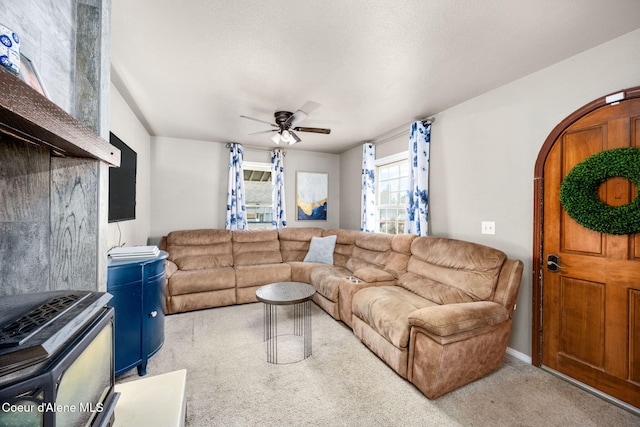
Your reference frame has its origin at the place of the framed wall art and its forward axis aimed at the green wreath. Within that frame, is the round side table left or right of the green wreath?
right

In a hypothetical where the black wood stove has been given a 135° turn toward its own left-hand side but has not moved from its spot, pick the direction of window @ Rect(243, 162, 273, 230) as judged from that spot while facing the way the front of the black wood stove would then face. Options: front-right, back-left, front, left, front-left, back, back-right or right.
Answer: front-right

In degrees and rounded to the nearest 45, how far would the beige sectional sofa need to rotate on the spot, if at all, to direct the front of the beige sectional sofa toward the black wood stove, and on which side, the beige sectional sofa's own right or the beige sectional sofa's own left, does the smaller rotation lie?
0° — it already faces it

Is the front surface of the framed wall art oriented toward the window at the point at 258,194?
no

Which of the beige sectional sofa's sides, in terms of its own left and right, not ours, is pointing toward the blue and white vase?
front

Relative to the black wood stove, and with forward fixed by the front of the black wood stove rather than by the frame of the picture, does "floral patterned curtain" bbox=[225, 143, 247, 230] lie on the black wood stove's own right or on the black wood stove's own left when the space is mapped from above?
on the black wood stove's own left

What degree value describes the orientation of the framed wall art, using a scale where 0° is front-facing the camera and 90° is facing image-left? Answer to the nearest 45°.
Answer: approximately 0°

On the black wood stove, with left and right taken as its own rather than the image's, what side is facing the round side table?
left

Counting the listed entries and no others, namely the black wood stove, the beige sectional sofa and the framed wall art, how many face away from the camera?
0

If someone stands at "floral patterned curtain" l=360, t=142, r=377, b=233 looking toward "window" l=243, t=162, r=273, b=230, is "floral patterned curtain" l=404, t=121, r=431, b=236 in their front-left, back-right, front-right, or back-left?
back-left

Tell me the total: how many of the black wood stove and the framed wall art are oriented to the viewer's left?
0

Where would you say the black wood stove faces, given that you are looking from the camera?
facing the viewer and to the right of the viewer

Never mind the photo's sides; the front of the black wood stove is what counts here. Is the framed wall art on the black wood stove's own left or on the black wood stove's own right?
on the black wood stove's own left

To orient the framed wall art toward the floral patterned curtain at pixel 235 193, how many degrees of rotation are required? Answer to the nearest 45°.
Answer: approximately 45° to its right

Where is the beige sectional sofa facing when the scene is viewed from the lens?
facing the viewer and to the left of the viewer

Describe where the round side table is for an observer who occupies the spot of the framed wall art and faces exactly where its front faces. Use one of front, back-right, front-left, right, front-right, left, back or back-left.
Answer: front

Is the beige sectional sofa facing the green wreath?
no

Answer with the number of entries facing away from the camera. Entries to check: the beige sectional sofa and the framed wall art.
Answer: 0
